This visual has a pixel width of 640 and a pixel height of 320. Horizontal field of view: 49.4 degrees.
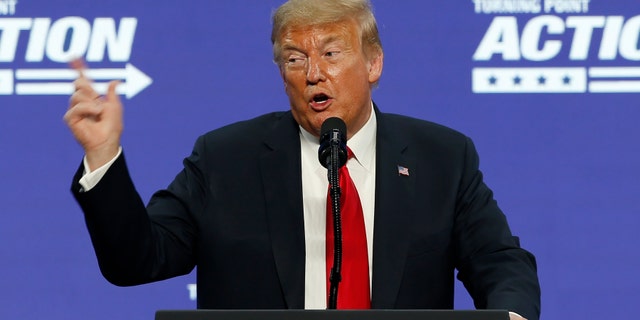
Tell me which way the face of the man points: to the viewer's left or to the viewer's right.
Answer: to the viewer's left

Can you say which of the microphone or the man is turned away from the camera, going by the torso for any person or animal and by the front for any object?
the microphone

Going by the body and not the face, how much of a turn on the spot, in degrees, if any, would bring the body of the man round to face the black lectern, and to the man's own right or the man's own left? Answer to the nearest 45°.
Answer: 0° — they already face it

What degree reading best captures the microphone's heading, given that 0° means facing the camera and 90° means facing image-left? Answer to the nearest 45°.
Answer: approximately 180°

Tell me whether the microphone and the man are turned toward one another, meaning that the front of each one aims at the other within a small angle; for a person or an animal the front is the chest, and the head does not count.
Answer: yes

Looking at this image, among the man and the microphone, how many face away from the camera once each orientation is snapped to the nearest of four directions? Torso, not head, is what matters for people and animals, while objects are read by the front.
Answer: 1

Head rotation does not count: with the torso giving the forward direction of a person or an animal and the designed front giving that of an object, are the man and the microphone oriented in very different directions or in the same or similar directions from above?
very different directions

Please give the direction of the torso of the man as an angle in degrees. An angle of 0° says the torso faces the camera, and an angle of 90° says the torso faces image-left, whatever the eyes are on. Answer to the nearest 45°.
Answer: approximately 0°
